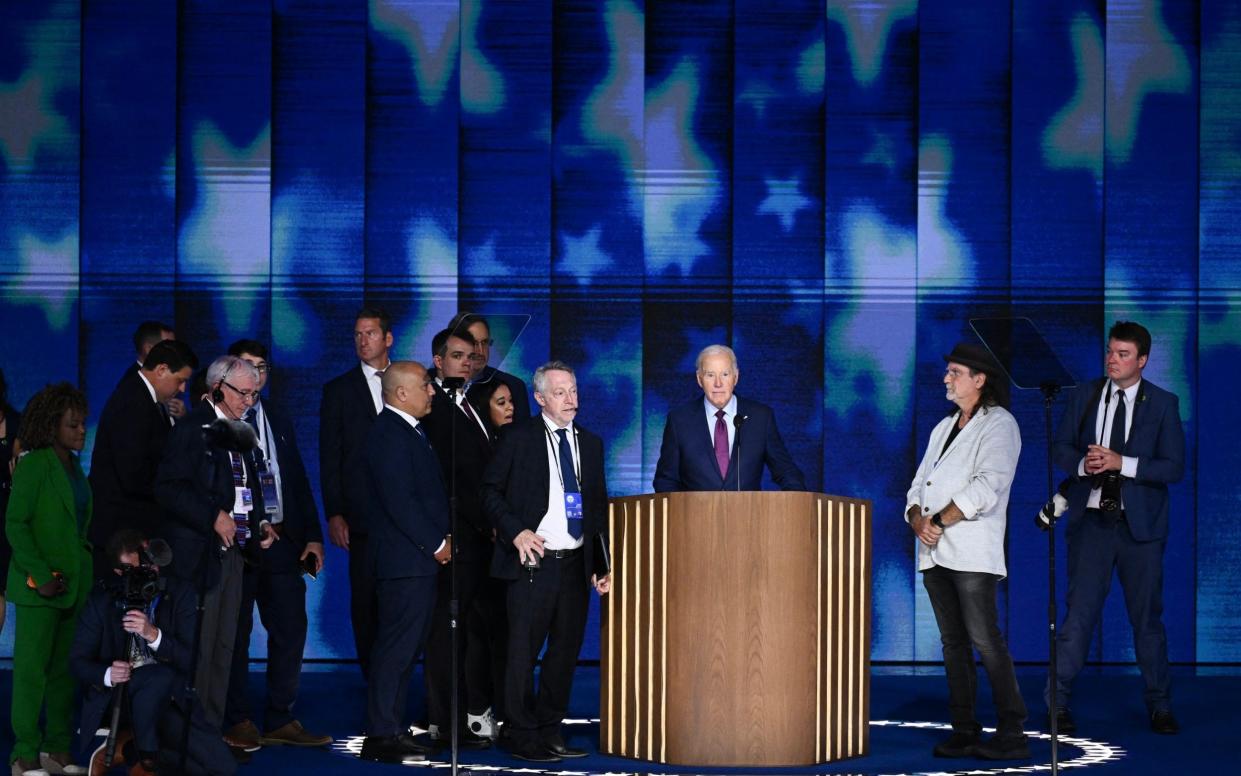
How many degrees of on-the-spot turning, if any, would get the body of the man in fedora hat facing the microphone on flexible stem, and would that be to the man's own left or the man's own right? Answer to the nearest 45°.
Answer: approximately 45° to the man's own right

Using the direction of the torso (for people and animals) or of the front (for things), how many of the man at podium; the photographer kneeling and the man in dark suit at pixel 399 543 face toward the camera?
2

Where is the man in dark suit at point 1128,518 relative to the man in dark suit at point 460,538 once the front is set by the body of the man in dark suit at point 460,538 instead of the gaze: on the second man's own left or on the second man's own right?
on the second man's own left

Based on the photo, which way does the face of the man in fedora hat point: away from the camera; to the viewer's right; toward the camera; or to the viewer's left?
to the viewer's left

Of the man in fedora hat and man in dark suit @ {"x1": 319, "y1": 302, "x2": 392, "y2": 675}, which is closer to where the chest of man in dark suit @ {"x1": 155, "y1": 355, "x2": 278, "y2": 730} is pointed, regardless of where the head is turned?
the man in fedora hat

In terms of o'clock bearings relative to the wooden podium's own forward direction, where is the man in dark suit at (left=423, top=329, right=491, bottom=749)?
The man in dark suit is roughly at 4 o'clock from the wooden podium.

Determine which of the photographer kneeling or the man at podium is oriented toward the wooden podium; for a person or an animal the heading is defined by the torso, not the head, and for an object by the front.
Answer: the man at podium

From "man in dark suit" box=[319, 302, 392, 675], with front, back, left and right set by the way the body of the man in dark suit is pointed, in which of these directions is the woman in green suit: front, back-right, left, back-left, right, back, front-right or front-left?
right

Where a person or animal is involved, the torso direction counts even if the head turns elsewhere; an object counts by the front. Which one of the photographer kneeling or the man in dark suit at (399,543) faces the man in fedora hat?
the man in dark suit

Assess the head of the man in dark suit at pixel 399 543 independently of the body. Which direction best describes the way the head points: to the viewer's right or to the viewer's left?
to the viewer's right

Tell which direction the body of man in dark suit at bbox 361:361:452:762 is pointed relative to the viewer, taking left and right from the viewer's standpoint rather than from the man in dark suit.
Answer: facing to the right of the viewer
